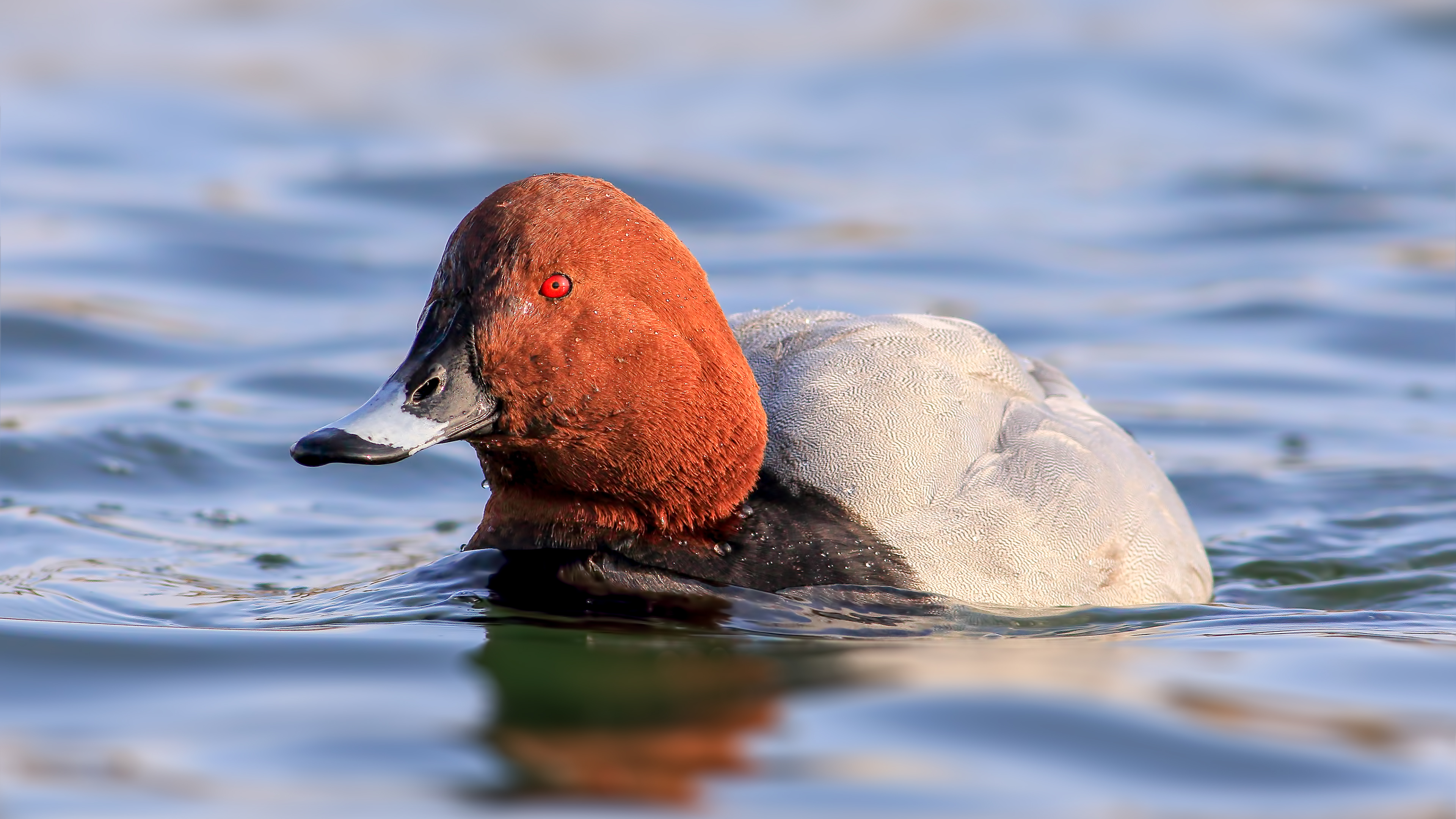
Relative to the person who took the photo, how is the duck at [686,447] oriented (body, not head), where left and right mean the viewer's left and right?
facing the viewer and to the left of the viewer
